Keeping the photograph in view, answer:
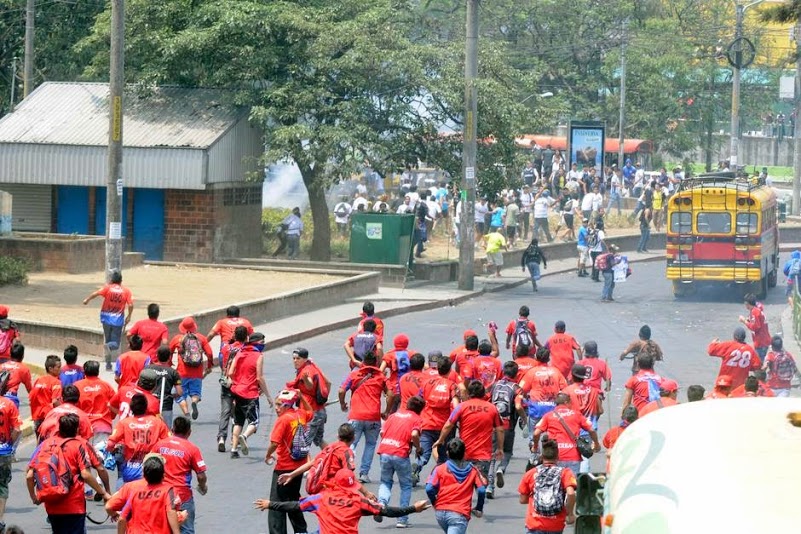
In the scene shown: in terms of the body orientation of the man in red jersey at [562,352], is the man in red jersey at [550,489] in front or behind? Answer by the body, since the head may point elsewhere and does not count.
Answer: behind

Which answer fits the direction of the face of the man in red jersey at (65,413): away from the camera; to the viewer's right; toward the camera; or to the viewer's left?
away from the camera

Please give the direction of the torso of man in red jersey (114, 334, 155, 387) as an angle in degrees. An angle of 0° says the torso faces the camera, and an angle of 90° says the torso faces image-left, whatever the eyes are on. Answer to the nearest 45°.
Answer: approximately 180°

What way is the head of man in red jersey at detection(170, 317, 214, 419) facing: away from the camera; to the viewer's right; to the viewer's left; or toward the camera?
away from the camera

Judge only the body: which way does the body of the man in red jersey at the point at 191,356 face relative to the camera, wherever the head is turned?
away from the camera

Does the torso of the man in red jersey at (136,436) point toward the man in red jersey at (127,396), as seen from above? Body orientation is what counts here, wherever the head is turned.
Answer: yes

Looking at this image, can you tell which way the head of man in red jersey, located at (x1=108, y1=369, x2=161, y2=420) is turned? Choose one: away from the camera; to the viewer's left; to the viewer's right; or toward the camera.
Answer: away from the camera

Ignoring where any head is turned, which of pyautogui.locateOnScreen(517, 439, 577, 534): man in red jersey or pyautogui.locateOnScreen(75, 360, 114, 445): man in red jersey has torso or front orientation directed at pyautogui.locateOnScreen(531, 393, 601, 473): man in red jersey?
pyautogui.locateOnScreen(517, 439, 577, 534): man in red jersey

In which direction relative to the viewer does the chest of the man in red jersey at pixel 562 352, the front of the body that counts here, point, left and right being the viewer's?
facing away from the viewer

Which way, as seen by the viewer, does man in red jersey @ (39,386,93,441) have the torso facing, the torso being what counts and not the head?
away from the camera

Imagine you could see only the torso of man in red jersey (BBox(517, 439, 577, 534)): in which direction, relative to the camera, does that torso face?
away from the camera

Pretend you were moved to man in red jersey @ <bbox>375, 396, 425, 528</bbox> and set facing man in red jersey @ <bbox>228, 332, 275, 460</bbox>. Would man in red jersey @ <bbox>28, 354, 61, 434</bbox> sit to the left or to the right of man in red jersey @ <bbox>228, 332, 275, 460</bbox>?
left

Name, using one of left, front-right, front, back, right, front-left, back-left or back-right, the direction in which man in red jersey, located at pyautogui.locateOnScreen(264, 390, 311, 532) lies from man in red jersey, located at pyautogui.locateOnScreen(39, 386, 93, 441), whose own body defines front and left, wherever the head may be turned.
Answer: right

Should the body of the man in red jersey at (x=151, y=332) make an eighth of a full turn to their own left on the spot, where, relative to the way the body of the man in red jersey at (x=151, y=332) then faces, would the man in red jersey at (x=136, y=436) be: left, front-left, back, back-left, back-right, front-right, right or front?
back-left
